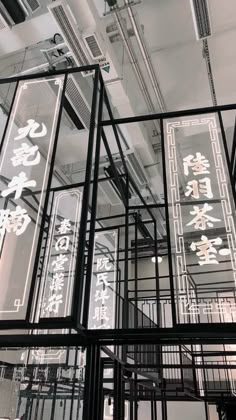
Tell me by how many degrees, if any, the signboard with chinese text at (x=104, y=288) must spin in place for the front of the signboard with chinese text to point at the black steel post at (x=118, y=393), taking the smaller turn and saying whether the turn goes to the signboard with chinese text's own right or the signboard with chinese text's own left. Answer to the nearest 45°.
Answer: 0° — it already faces it

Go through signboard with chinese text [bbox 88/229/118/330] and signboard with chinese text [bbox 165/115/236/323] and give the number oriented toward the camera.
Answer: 2

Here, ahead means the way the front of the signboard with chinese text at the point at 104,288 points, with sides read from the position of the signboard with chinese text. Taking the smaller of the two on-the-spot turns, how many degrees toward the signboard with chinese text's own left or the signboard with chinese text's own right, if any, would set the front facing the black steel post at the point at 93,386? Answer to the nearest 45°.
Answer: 0° — it already faces it

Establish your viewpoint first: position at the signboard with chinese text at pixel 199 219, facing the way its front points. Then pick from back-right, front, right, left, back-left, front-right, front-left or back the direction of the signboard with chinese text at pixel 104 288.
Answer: back-right

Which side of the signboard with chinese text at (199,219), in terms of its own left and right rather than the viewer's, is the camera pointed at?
front
